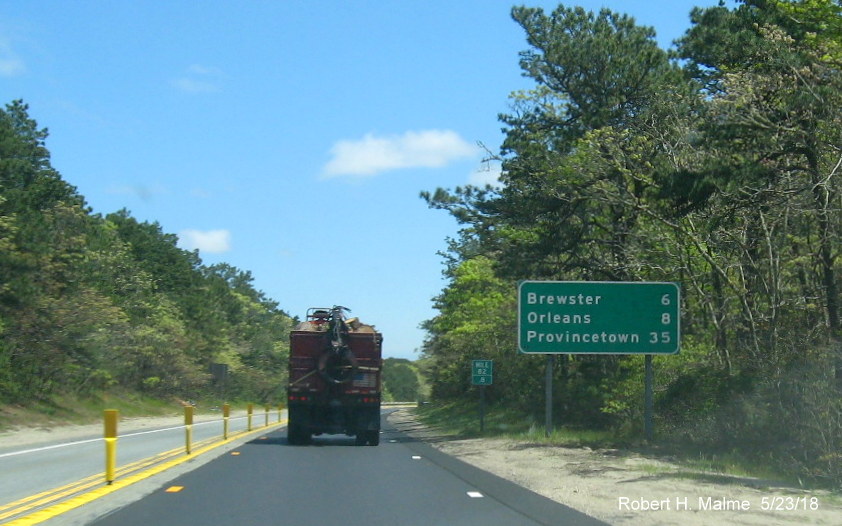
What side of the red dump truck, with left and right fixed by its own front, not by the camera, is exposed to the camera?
back

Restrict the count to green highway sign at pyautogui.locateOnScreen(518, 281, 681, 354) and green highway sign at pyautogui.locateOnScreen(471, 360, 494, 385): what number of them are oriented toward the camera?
2

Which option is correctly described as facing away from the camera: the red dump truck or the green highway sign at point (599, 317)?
the red dump truck

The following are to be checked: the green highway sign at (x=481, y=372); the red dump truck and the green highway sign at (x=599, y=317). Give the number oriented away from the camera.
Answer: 1

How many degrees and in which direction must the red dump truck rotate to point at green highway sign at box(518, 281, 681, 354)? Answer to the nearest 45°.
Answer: approximately 90° to its right

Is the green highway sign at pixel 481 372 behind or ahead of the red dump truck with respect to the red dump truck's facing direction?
ahead

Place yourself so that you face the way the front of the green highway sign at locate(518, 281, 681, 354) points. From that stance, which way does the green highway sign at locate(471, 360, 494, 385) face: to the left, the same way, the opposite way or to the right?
the same way

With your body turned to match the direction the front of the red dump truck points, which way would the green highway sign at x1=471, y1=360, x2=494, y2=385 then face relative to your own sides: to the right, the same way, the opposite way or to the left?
the opposite way

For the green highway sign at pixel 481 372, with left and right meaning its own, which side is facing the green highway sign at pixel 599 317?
front

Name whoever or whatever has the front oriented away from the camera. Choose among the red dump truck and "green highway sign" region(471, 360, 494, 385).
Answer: the red dump truck

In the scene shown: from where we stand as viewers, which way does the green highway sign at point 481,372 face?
facing the viewer

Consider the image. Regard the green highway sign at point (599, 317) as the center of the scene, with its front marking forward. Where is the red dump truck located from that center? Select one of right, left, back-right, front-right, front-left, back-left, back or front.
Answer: right

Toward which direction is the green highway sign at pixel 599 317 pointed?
toward the camera

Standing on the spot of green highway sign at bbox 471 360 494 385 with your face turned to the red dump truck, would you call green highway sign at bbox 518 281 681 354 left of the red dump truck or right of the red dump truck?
left
